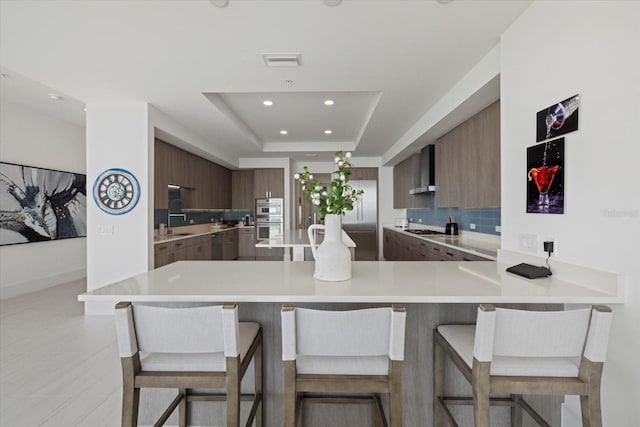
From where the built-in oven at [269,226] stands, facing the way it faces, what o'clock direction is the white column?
The white column is roughly at 1 o'clock from the built-in oven.

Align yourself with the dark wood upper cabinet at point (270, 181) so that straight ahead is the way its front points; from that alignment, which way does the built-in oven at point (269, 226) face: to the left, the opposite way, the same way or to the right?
the same way

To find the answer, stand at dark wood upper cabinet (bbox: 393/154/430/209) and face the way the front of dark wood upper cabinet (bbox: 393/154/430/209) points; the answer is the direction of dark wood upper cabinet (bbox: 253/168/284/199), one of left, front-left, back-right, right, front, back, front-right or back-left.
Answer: front

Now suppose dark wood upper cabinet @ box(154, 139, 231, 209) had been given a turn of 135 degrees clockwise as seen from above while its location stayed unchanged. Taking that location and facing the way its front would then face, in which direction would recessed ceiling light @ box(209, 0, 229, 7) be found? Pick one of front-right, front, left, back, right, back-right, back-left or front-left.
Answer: left

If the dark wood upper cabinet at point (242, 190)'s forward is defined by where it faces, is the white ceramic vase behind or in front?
in front

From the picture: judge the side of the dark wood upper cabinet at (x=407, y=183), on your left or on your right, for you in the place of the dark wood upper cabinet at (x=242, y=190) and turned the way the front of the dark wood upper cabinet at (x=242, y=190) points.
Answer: on your left

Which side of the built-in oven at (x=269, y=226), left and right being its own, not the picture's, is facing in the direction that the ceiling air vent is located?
front

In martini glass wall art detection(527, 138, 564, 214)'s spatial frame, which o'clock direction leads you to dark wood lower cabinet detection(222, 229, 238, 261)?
The dark wood lower cabinet is roughly at 2 o'clock from the martini glass wall art.

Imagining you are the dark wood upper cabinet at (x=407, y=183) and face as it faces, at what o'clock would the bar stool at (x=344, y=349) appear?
The bar stool is roughly at 9 o'clock from the dark wood upper cabinet.

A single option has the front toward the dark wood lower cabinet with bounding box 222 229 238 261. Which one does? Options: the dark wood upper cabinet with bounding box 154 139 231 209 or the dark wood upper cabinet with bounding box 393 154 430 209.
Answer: the dark wood upper cabinet with bounding box 393 154 430 209

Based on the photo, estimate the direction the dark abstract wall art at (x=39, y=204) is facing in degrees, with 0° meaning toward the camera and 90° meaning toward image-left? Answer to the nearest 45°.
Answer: approximately 315°

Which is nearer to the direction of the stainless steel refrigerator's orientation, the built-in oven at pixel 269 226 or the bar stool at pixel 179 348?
the bar stool

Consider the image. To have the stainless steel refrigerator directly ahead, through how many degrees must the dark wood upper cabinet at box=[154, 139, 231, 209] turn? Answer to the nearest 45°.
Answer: approximately 45° to its left

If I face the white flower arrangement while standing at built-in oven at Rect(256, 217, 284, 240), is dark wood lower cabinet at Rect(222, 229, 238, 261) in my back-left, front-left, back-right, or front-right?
front-right

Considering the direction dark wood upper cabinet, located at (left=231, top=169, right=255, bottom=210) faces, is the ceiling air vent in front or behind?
in front

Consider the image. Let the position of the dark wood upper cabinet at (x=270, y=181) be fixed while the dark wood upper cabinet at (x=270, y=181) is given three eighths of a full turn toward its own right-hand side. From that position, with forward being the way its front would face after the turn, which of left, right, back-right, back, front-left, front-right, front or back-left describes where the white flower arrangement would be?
back-left

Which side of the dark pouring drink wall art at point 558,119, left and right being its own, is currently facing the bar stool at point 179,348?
front

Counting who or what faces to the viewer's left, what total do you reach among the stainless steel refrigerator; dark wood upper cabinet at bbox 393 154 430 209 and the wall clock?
1

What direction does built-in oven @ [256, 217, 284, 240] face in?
toward the camera

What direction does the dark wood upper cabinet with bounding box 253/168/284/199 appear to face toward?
toward the camera

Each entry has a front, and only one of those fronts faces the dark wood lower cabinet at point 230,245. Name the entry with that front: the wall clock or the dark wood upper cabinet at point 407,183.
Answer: the dark wood upper cabinet

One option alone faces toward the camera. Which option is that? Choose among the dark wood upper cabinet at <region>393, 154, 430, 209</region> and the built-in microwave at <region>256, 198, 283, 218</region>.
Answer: the built-in microwave

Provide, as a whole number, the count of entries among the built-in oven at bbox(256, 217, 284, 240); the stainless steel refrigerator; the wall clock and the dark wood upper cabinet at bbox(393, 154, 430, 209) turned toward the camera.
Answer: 3

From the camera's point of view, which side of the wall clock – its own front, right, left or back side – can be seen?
front
